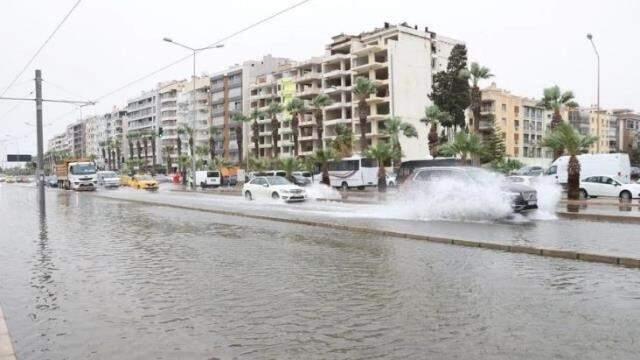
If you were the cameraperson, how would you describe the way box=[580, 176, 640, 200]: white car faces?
facing to the right of the viewer

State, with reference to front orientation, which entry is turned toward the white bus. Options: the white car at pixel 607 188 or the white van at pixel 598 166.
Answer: the white van

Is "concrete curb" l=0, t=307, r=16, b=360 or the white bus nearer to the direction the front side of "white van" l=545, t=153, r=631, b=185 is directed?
the white bus

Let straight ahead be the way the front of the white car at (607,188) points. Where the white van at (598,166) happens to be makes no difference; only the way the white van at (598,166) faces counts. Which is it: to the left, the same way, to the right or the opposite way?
the opposite way

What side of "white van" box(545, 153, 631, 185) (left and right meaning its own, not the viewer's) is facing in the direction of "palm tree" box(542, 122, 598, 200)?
left

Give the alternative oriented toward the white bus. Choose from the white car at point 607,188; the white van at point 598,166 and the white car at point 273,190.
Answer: the white van

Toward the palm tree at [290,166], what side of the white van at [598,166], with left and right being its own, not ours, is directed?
front

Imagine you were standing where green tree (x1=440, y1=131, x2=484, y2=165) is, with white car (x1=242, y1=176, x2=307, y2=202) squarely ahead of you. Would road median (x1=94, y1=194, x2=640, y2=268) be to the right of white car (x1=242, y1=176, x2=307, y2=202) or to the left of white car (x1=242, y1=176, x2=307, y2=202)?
left

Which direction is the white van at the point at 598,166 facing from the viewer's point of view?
to the viewer's left

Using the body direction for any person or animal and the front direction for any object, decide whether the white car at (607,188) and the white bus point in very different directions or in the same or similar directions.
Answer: very different directions

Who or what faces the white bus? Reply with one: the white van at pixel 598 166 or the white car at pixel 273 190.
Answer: the white van

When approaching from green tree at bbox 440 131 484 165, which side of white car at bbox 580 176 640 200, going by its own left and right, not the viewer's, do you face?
back
